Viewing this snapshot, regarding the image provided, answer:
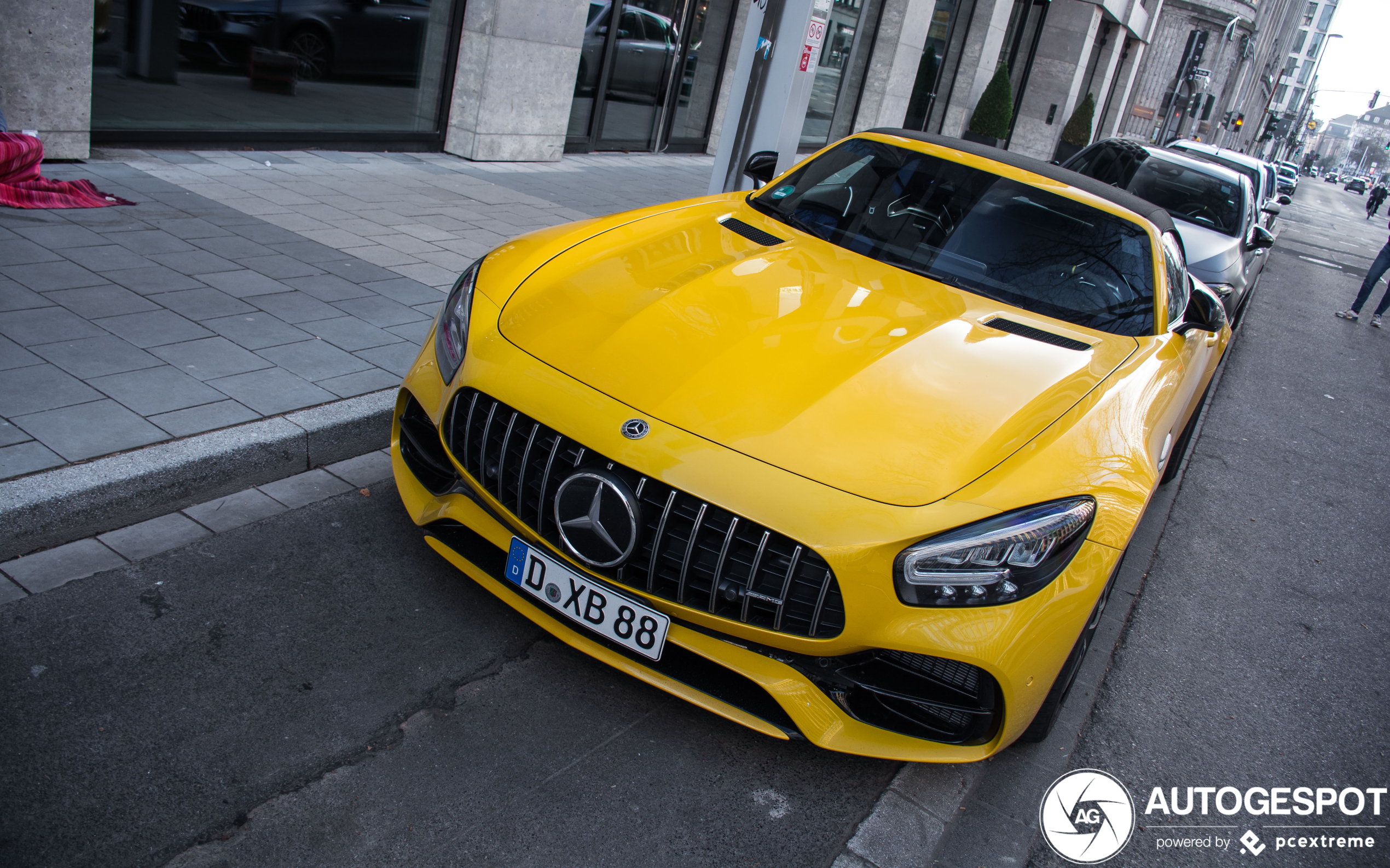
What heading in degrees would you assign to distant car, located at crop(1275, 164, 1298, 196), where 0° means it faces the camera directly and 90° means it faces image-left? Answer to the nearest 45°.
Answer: approximately 0°

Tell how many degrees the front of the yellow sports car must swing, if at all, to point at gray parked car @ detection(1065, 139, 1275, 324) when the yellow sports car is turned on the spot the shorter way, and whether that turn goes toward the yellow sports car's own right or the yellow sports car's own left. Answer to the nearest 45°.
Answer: approximately 135° to the yellow sports car's own right

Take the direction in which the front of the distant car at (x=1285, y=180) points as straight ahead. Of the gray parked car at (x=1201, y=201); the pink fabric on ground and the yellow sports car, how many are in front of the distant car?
3

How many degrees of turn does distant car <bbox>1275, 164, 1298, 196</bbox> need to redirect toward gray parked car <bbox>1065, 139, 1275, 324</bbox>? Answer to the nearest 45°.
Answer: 0° — it already faces it

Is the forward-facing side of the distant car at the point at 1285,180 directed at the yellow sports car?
yes

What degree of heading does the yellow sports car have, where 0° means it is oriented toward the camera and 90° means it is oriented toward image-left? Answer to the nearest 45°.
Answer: approximately 45°

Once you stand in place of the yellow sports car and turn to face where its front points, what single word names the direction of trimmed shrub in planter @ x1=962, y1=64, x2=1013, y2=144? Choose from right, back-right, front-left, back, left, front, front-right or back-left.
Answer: back-right

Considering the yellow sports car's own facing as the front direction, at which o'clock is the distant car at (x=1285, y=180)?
The distant car is roughly at 5 o'clock from the yellow sports car.

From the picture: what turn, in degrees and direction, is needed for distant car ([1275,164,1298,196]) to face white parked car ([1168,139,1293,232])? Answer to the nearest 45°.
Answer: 0° — it already faces it

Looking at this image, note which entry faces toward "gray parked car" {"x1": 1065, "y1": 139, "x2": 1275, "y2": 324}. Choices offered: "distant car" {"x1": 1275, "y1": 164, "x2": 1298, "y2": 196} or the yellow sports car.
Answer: the distant car
